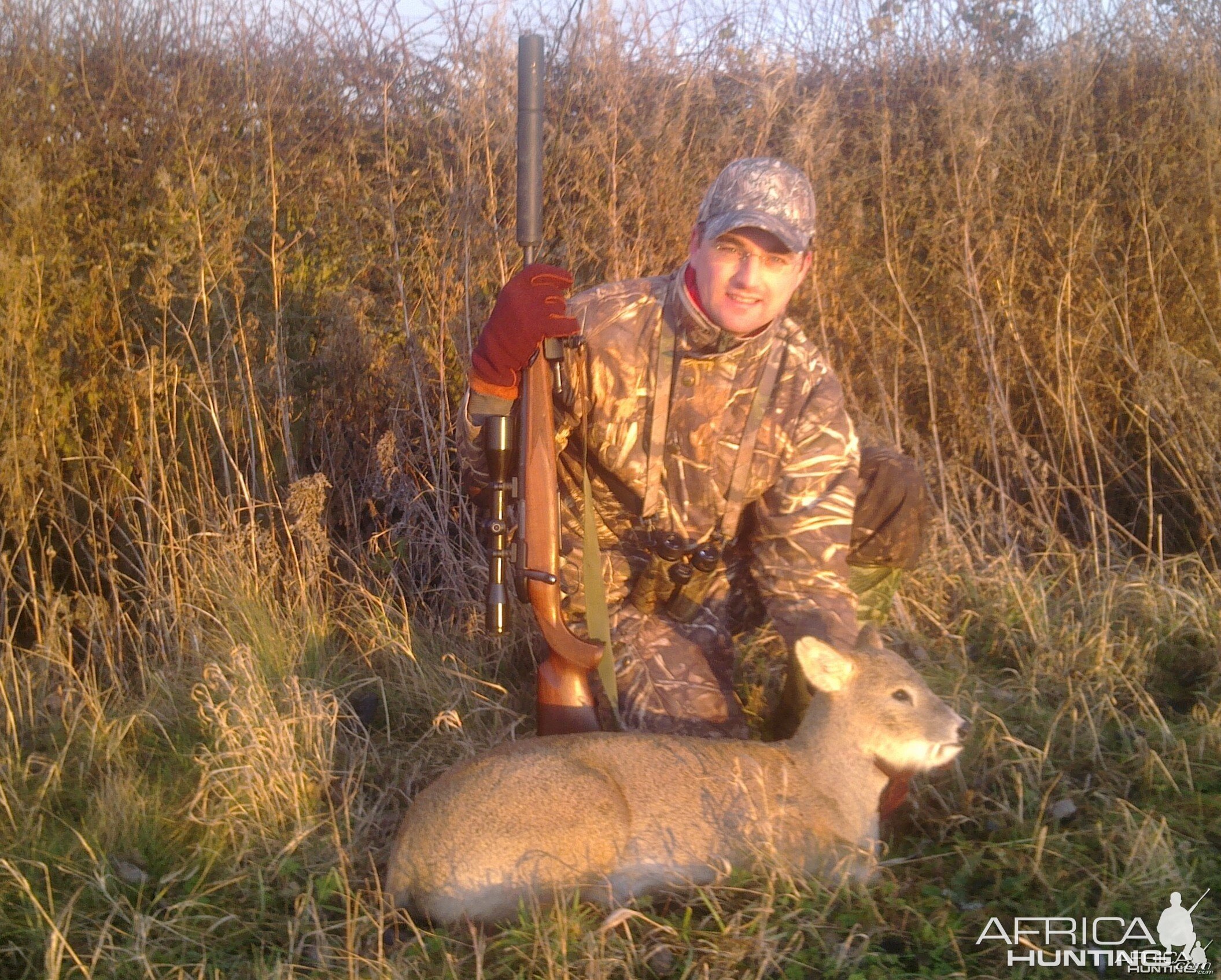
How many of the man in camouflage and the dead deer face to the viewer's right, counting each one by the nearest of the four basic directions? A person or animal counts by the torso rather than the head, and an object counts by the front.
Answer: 1

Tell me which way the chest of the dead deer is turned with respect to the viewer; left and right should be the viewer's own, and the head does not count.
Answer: facing to the right of the viewer

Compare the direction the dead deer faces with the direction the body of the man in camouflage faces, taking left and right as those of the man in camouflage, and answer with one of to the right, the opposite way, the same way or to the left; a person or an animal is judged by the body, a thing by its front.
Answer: to the left

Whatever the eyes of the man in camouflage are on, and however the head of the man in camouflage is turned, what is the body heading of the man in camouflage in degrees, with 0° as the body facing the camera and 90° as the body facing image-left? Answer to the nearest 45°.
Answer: approximately 0°

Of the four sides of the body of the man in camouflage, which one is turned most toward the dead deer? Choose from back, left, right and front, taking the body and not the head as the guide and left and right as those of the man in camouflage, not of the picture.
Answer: front

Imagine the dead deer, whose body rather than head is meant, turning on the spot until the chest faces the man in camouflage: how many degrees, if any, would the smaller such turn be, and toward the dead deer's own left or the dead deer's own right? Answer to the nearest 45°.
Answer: approximately 90° to the dead deer's own left
